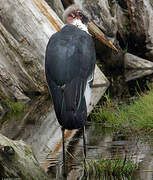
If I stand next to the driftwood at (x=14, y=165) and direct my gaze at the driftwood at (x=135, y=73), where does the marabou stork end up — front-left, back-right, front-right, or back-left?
front-right

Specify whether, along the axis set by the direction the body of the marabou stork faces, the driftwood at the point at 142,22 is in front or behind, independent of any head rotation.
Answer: in front

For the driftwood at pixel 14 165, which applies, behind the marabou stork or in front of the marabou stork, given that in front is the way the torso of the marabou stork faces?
behind

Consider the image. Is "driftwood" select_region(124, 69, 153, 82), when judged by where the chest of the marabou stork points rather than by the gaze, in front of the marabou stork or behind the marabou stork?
in front

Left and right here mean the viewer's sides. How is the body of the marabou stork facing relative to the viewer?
facing away from the viewer and to the right of the viewer

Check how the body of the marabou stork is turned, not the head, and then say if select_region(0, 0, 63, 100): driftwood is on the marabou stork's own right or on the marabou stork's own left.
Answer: on the marabou stork's own left

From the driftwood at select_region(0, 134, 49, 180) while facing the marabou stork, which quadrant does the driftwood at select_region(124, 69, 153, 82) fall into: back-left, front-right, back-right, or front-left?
front-left
